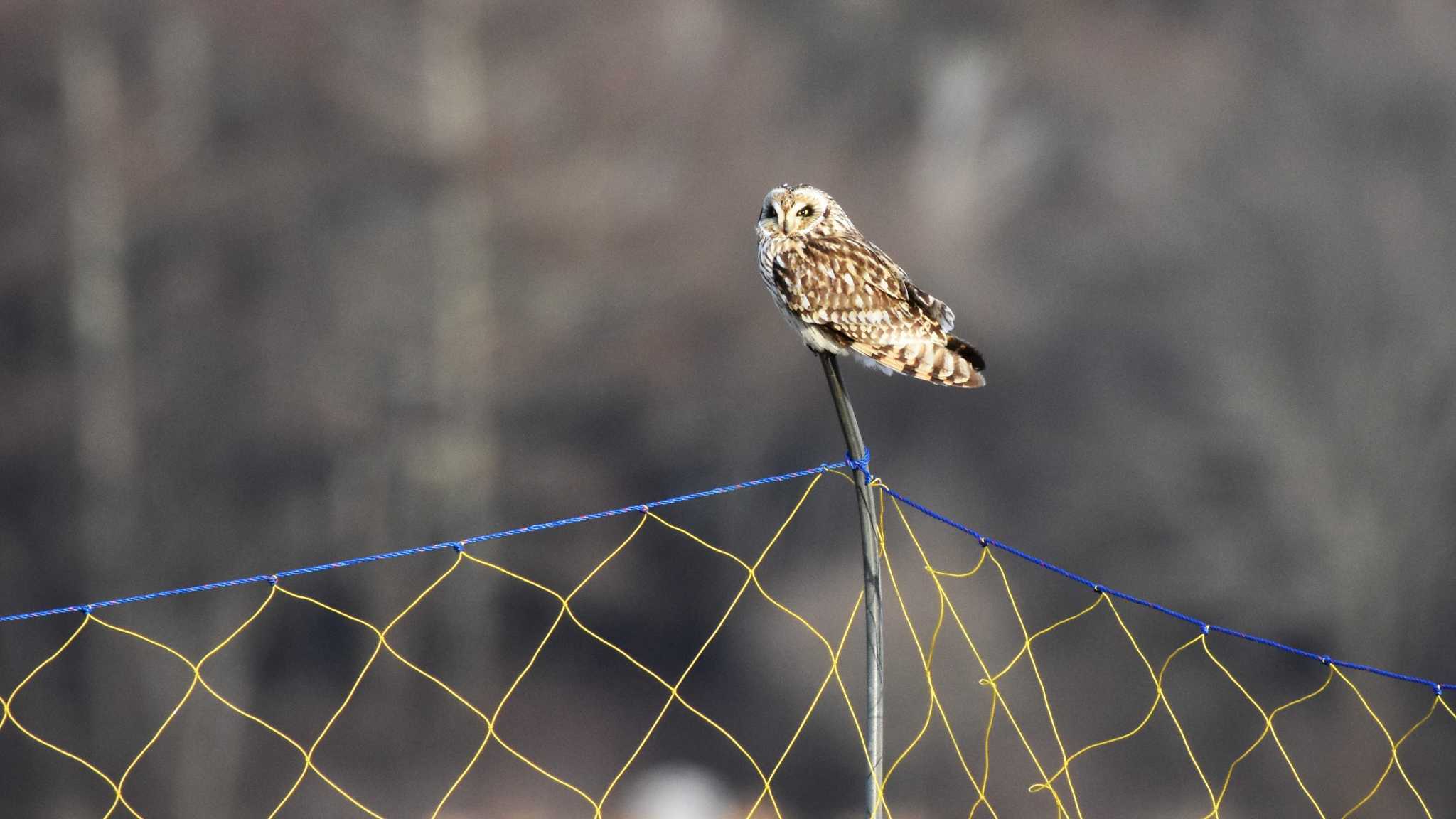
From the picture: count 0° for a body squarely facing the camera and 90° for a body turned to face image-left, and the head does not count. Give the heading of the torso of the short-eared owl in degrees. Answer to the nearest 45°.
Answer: approximately 90°
